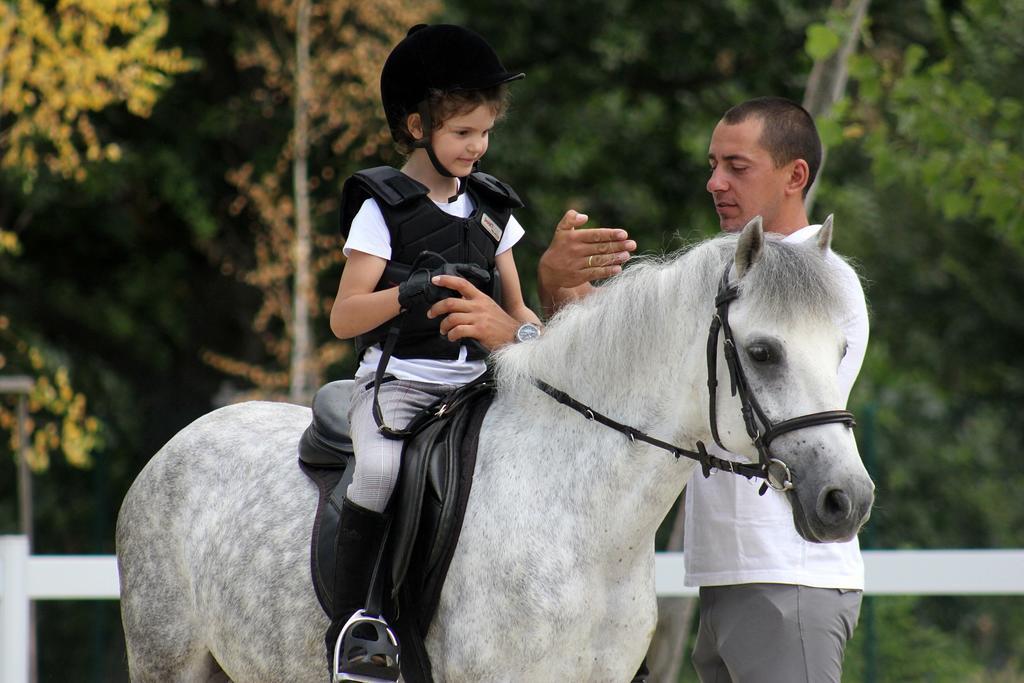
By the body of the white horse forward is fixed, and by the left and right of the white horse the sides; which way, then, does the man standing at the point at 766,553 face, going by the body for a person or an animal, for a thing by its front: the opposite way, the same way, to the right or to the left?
to the right

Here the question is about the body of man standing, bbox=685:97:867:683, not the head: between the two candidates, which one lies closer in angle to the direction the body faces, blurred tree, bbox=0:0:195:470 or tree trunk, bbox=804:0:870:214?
the blurred tree

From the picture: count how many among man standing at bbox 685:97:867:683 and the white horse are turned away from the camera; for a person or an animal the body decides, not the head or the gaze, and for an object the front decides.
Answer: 0

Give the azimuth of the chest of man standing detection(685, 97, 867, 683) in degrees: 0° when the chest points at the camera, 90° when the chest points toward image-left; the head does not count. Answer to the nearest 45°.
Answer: approximately 45°

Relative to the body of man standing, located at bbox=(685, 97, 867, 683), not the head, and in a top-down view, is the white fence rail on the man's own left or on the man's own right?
on the man's own right

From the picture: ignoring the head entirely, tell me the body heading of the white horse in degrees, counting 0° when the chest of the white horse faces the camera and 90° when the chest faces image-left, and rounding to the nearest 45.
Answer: approximately 315°

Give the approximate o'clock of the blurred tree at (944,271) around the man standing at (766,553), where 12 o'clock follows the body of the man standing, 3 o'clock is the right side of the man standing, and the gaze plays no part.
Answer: The blurred tree is roughly at 5 o'clock from the man standing.

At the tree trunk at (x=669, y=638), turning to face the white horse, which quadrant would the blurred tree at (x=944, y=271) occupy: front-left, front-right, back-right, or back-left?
back-left

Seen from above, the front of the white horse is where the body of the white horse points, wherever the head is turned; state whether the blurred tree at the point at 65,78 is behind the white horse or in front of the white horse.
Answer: behind

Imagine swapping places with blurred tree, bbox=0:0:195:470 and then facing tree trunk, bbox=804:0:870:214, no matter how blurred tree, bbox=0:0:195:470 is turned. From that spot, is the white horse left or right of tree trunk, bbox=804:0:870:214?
right
